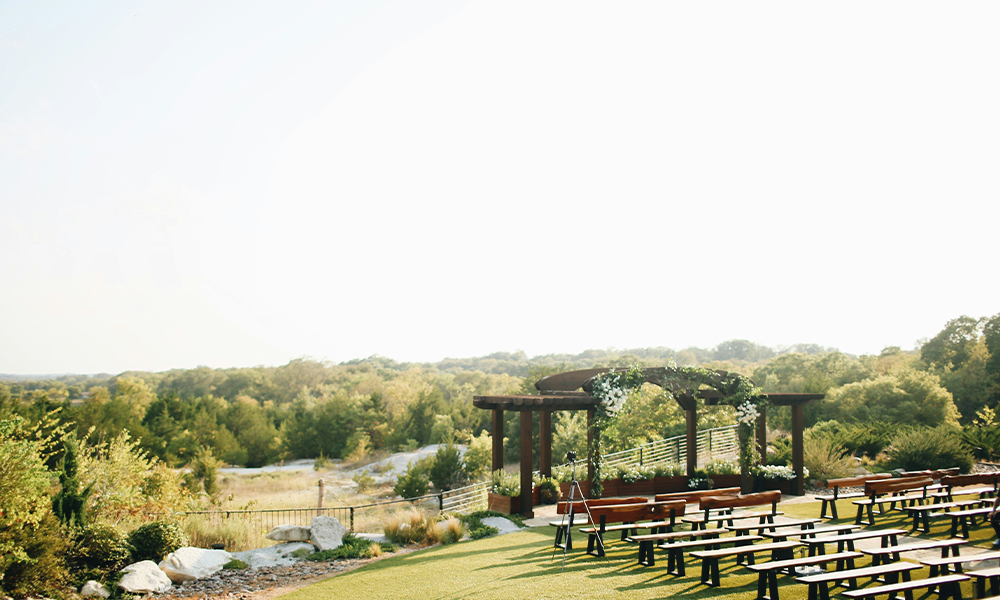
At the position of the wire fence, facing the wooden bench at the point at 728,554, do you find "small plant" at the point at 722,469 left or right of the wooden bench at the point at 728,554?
left

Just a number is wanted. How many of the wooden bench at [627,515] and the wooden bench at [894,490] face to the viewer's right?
0

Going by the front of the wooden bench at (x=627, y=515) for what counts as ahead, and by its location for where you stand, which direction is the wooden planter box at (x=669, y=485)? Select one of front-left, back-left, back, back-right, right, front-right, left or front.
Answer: front-right

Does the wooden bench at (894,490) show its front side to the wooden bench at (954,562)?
no

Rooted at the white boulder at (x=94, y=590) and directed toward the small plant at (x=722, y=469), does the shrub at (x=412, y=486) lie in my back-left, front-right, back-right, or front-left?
front-left

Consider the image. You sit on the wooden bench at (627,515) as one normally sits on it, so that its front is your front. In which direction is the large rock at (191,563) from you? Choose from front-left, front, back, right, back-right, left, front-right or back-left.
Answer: front-left

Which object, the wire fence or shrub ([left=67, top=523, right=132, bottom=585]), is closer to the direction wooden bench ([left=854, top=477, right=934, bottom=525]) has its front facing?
the wire fence

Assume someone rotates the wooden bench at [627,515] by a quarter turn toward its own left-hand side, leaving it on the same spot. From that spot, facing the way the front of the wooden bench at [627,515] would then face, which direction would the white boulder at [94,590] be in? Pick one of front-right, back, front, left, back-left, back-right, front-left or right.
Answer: front-right

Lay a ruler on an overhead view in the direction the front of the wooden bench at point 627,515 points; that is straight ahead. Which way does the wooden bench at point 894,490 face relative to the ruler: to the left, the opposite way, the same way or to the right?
the same way

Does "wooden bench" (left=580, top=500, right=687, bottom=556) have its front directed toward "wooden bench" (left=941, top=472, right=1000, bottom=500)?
no

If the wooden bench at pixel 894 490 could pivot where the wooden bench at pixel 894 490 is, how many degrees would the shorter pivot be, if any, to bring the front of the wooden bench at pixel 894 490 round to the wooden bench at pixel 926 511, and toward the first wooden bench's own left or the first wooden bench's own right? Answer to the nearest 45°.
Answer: approximately 135° to the first wooden bench's own left

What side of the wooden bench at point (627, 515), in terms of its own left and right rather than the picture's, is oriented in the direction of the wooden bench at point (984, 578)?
back

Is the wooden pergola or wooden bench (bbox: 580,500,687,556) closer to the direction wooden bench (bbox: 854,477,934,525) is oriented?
the wooden pergola

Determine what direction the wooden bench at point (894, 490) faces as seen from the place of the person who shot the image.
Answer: facing away from the viewer and to the left of the viewer

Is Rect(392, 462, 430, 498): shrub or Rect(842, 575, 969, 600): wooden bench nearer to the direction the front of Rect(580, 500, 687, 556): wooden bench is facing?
the shrub

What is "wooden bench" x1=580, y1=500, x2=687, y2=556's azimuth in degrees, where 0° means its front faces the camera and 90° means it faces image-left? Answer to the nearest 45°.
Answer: approximately 135°

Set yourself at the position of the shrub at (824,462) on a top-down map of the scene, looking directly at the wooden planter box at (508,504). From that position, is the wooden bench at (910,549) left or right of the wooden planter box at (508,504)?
left
